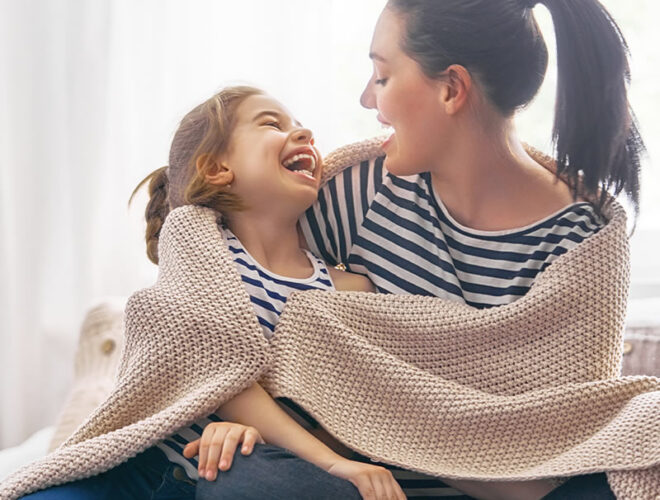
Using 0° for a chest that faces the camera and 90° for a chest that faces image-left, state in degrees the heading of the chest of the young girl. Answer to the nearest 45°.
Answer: approximately 315°
